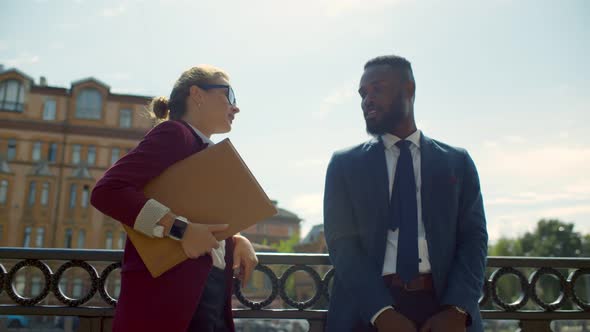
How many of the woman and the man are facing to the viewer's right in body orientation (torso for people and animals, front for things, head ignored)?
1

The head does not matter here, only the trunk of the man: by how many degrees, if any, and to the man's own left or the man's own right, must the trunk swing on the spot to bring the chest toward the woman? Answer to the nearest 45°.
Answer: approximately 45° to the man's own right

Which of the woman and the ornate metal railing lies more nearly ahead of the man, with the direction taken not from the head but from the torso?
the woman

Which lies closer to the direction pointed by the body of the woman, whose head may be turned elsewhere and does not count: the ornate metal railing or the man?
the man

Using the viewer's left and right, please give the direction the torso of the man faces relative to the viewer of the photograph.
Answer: facing the viewer

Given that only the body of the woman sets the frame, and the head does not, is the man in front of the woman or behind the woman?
in front

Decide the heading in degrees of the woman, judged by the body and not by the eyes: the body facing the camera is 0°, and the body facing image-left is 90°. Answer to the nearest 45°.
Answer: approximately 270°

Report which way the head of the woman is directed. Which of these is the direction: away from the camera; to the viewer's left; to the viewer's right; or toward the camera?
to the viewer's right
